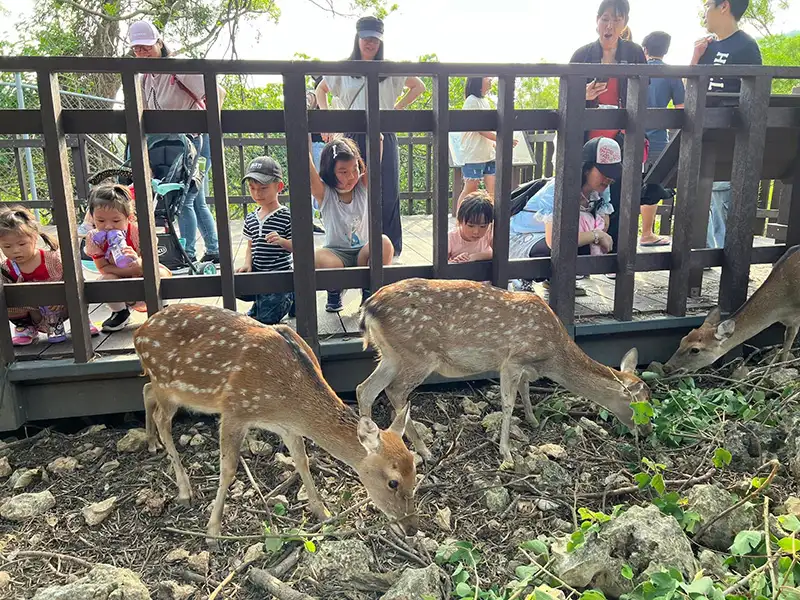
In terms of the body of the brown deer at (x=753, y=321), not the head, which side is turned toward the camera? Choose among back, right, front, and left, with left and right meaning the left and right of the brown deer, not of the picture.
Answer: left

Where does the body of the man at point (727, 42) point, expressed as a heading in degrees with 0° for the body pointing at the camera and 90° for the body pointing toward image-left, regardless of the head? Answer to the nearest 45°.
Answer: approximately 45°

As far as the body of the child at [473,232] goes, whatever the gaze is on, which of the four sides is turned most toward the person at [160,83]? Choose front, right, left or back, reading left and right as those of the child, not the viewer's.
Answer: right

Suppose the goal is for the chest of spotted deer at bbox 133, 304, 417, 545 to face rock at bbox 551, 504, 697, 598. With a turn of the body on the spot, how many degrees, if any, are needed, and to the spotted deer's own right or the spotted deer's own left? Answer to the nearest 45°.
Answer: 0° — it already faces it

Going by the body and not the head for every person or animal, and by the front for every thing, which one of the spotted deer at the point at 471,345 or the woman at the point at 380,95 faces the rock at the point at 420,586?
the woman

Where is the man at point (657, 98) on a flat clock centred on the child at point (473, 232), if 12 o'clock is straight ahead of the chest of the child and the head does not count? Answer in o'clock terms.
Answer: The man is roughly at 7 o'clock from the child.

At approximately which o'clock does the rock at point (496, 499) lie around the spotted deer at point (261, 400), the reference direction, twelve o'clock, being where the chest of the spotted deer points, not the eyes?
The rock is roughly at 11 o'clock from the spotted deer.
